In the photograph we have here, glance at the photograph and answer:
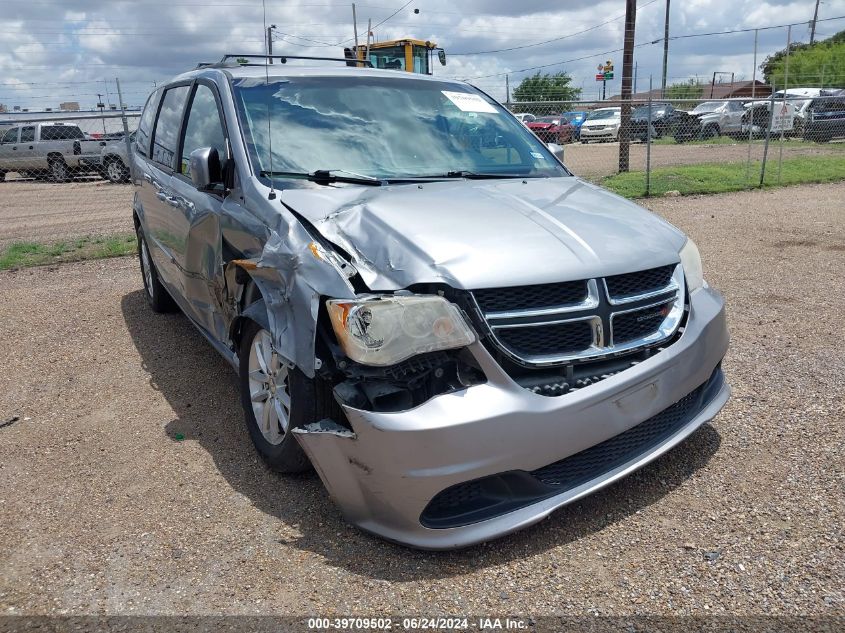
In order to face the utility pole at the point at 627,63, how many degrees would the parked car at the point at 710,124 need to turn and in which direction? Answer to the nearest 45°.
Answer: approximately 45° to its left

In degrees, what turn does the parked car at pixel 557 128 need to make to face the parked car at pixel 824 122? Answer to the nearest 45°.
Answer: approximately 135° to its left

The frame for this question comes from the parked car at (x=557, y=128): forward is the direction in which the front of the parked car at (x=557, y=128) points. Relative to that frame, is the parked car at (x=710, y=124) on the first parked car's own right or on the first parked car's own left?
on the first parked car's own left

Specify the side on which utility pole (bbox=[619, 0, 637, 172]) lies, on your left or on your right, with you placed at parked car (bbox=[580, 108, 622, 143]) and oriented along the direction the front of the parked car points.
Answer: on your left

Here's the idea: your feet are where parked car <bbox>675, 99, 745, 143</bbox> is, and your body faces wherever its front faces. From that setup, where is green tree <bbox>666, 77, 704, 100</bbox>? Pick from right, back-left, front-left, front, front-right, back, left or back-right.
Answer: back-right

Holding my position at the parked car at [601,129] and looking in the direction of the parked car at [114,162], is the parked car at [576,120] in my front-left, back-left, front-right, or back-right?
back-right

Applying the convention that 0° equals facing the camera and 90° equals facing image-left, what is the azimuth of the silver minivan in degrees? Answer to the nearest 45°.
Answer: approximately 315°

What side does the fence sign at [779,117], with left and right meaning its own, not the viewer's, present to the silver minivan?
front

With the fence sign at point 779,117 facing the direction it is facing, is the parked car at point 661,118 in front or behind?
behind

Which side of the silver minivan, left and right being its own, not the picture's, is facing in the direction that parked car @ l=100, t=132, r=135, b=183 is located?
back

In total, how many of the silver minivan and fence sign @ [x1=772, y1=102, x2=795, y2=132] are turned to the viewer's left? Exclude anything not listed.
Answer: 0

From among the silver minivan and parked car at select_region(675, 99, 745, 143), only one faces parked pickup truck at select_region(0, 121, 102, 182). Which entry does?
parked car at select_region(675, 99, 745, 143)

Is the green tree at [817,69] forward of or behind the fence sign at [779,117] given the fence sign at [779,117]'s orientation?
behind

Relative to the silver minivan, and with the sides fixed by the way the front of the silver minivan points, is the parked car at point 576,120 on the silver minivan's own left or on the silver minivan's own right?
on the silver minivan's own left

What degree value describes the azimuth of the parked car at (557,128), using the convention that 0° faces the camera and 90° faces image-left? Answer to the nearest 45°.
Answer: approximately 45°

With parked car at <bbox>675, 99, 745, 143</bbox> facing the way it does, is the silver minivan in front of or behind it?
in front
